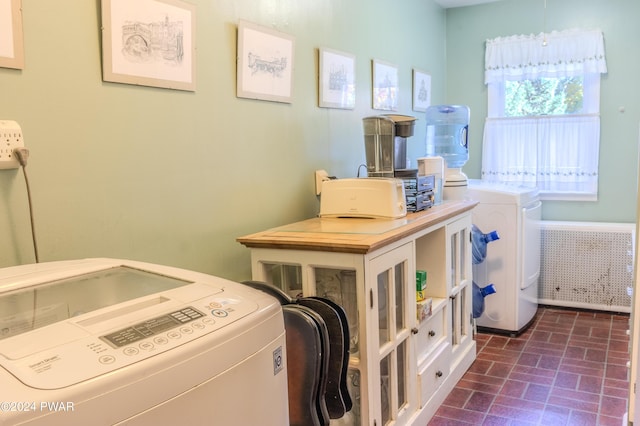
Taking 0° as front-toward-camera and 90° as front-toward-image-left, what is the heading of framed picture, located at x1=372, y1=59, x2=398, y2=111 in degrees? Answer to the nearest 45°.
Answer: approximately 315°

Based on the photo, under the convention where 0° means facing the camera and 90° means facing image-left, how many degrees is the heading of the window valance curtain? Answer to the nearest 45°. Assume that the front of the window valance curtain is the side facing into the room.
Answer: approximately 0°

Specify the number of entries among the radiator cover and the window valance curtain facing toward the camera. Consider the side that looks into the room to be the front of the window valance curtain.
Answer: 2

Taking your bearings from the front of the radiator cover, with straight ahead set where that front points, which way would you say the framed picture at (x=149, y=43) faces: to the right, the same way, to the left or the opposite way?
to the left

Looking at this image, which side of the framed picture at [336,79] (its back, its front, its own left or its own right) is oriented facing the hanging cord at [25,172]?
right

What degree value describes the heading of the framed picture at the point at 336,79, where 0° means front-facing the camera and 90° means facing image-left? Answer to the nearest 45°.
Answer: approximately 315°

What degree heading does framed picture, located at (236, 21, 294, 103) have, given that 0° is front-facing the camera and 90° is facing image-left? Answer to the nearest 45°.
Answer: approximately 315°

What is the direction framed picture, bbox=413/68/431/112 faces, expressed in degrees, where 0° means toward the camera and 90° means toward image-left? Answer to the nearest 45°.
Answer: approximately 315°

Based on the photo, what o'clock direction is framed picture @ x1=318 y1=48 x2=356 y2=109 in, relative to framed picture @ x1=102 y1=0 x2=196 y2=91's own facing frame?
framed picture @ x1=318 y1=48 x2=356 y2=109 is roughly at 9 o'clock from framed picture @ x1=102 y1=0 x2=196 y2=91.

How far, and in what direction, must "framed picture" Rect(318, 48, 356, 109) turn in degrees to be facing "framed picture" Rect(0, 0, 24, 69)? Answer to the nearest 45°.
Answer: approximately 90° to its right

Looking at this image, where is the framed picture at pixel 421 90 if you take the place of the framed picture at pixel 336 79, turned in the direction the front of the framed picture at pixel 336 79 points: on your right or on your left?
on your left
